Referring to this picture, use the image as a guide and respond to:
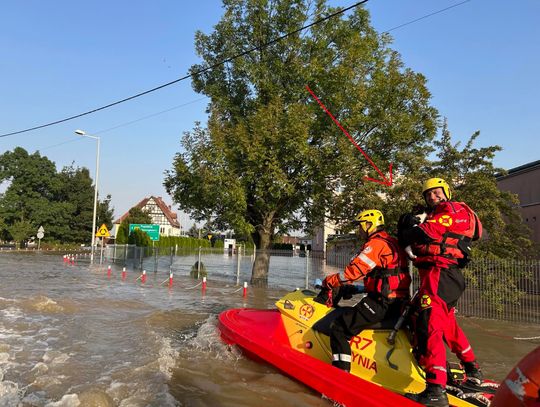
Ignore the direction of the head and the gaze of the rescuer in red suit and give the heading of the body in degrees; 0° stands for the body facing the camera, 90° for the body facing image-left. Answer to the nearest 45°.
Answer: approximately 90°

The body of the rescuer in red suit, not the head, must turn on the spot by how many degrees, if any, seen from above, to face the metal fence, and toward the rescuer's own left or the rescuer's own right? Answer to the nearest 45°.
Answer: approximately 90° to the rescuer's own right

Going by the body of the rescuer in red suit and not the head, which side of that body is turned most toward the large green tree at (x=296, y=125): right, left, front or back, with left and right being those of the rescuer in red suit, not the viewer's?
right

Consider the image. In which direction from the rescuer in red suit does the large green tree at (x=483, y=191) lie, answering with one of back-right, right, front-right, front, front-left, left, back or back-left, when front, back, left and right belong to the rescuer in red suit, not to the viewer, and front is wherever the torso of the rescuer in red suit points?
right
